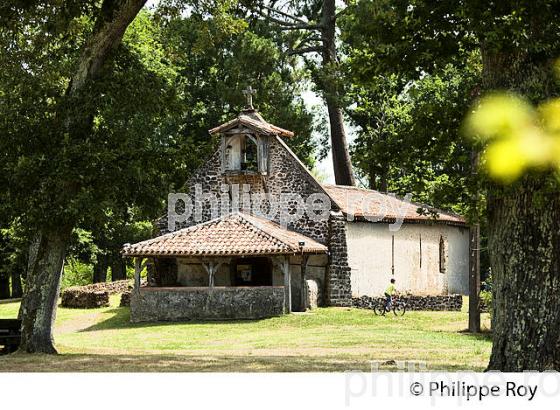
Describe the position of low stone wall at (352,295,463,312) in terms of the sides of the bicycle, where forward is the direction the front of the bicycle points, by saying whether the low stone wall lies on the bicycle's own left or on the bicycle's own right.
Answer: on the bicycle's own left

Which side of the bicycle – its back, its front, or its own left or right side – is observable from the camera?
right

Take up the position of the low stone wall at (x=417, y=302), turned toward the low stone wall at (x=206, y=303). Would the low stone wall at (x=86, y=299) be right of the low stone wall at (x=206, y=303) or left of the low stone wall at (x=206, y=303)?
right
